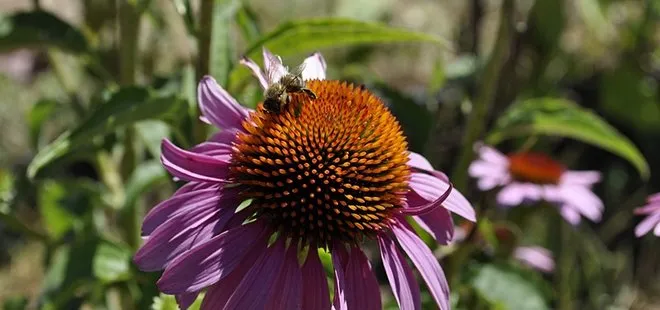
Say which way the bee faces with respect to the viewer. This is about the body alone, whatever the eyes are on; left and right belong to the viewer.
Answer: facing the viewer and to the left of the viewer

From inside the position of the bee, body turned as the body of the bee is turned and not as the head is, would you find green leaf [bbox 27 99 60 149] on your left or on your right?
on your right

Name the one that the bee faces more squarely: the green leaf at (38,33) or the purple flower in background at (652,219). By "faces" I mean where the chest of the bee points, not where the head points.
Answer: the green leaf

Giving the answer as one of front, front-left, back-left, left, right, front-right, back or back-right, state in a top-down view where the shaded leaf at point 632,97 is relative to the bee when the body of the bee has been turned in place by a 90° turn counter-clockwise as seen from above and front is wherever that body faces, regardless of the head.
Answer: left

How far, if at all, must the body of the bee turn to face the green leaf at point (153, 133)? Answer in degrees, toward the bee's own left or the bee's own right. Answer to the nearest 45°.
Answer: approximately 90° to the bee's own right

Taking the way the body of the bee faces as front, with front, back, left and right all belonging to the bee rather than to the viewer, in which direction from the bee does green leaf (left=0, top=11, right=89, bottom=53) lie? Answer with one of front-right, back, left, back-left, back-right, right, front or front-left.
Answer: right

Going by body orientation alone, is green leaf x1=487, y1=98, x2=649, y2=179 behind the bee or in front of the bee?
behind
